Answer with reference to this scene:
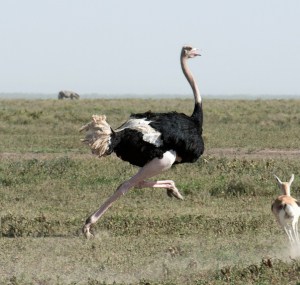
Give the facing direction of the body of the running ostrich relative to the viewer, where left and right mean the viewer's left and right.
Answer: facing to the right of the viewer
